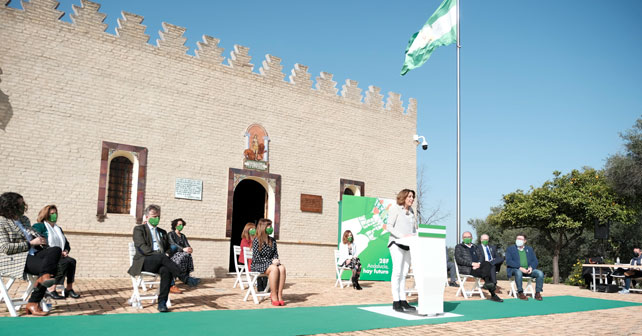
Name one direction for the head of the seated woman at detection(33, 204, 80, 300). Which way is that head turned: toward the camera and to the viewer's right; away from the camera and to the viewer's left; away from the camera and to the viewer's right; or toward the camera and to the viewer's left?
toward the camera and to the viewer's right

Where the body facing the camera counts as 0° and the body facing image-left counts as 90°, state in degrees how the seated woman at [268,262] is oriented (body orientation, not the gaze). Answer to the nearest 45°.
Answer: approximately 315°

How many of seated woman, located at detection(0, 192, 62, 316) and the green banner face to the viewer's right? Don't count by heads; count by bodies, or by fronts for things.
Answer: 1

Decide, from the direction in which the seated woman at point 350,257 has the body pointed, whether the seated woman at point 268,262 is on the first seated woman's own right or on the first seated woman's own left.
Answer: on the first seated woman's own right

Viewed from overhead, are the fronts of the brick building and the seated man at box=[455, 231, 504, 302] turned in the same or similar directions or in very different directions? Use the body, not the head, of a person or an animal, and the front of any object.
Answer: same or similar directions

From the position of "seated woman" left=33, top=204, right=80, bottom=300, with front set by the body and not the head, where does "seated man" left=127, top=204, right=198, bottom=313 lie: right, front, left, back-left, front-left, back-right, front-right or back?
front

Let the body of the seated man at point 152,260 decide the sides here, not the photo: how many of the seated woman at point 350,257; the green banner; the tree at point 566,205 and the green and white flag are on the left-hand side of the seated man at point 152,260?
4

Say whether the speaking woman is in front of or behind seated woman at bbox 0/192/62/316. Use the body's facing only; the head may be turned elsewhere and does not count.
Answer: in front

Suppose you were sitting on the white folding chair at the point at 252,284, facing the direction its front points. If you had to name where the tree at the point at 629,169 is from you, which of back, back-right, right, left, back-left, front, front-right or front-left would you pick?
left

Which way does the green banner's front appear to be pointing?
toward the camera

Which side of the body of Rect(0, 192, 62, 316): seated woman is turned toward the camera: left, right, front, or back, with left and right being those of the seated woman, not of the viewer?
right

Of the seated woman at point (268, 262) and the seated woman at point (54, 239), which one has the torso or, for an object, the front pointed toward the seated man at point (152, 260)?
the seated woman at point (54, 239)

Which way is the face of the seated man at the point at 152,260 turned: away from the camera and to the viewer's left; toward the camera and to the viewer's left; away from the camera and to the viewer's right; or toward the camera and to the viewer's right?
toward the camera and to the viewer's right

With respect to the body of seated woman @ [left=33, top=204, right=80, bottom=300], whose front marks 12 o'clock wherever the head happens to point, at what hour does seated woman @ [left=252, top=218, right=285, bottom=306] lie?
seated woman @ [left=252, top=218, right=285, bottom=306] is roughly at 11 o'clock from seated woman @ [left=33, top=204, right=80, bottom=300].

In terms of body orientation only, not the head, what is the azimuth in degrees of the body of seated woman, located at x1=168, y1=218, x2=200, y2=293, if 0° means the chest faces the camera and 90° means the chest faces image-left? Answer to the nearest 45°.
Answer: approximately 315°

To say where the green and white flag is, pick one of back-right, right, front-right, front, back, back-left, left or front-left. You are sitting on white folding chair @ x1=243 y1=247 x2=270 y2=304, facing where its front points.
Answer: left
